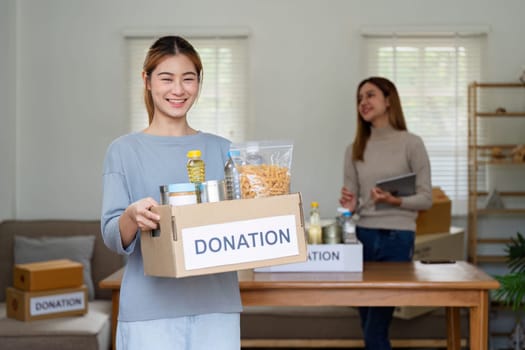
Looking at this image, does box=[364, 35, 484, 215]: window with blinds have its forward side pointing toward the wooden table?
yes

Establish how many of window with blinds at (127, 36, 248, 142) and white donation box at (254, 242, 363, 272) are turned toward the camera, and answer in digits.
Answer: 2

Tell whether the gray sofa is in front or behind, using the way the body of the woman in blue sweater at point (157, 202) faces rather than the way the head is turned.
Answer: behind

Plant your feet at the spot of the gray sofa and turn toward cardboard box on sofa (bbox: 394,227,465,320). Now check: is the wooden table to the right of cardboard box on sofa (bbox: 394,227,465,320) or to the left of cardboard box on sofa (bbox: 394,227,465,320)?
right

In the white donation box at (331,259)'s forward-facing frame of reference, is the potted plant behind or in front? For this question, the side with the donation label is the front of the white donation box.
behind

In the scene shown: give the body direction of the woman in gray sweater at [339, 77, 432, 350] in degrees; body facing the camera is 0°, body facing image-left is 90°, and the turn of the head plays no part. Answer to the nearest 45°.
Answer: approximately 45°

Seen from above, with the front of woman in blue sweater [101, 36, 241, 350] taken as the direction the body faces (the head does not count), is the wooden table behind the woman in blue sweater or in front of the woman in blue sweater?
behind
